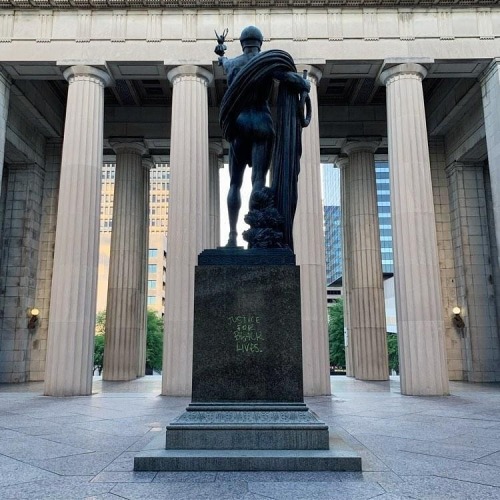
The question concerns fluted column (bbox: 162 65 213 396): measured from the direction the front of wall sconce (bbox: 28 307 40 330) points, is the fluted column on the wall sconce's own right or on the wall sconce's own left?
on the wall sconce's own right

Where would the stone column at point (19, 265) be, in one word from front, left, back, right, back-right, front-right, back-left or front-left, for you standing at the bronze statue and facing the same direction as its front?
front-left

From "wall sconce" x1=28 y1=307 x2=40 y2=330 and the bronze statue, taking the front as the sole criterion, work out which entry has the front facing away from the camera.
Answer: the bronze statue

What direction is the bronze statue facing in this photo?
away from the camera

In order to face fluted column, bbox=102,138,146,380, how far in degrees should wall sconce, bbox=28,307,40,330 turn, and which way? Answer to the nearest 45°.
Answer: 0° — it already faces it

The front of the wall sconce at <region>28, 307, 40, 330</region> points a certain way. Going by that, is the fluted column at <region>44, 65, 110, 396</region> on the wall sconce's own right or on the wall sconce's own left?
on the wall sconce's own right

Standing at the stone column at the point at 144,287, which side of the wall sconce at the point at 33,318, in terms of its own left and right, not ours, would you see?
front

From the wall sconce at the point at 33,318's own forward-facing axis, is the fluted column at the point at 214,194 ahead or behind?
ahead

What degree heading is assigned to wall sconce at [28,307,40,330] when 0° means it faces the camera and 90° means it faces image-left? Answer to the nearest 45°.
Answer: approximately 270°

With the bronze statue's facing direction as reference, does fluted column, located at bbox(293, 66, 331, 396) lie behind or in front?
in front

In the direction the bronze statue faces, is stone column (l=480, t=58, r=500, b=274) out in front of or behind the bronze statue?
in front

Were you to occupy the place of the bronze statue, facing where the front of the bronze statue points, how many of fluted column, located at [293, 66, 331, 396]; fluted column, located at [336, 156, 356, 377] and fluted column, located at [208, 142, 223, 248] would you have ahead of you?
3
